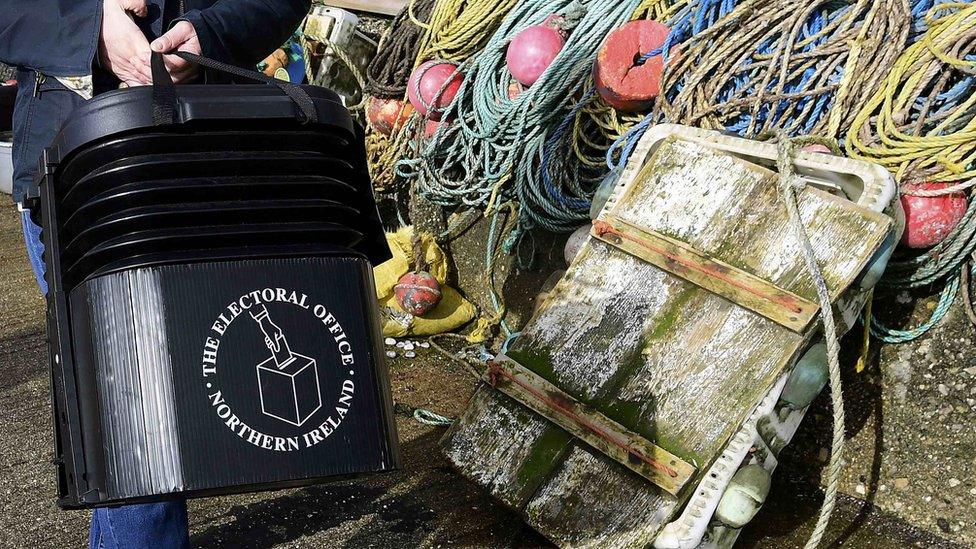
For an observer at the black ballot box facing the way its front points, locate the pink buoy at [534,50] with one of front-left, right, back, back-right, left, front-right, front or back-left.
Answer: back-left

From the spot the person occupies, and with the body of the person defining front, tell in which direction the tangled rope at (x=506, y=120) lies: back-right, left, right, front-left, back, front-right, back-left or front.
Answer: back-left

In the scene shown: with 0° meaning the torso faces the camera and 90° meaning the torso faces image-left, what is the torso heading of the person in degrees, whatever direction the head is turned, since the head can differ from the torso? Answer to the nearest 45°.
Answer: approximately 0°

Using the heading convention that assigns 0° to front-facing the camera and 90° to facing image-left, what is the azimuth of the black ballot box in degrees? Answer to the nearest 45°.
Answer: approximately 0°

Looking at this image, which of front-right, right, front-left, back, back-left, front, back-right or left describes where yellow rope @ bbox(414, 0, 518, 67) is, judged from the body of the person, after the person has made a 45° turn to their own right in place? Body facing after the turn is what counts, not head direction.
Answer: back

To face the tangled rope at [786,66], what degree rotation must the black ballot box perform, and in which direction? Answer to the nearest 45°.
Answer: approximately 135° to its left

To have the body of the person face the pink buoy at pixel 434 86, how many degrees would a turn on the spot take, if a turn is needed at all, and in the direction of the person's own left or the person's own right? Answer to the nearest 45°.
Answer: approximately 135° to the person's own left

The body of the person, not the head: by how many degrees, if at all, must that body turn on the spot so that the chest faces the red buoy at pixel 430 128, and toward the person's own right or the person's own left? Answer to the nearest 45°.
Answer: approximately 135° to the person's own left

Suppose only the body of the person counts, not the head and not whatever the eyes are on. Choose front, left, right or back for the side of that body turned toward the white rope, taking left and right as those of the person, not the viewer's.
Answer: left

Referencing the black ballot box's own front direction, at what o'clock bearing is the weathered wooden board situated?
The weathered wooden board is roughly at 8 o'clock from the black ballot box.

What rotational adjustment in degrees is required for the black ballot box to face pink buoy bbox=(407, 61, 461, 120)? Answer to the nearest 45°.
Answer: approximately 135° to its left

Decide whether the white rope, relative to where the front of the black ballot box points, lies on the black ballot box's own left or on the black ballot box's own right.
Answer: on the black ballot box's own left

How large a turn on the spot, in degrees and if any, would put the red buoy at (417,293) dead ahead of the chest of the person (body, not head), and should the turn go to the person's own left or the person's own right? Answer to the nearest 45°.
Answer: approximately 135° to the person's own left
